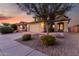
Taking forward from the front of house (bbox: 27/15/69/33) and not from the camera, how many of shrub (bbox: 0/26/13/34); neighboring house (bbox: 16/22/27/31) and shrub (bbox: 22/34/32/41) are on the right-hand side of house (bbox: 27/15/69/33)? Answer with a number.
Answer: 3

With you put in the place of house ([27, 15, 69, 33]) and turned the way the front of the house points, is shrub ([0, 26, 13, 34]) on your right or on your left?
on your right

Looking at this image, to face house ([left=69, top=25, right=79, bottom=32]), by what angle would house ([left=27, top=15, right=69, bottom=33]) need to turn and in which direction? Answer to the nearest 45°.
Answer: approximately 90° to its left

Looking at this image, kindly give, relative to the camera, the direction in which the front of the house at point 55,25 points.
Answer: facing the viewer

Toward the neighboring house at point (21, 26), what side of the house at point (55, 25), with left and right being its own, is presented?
right
